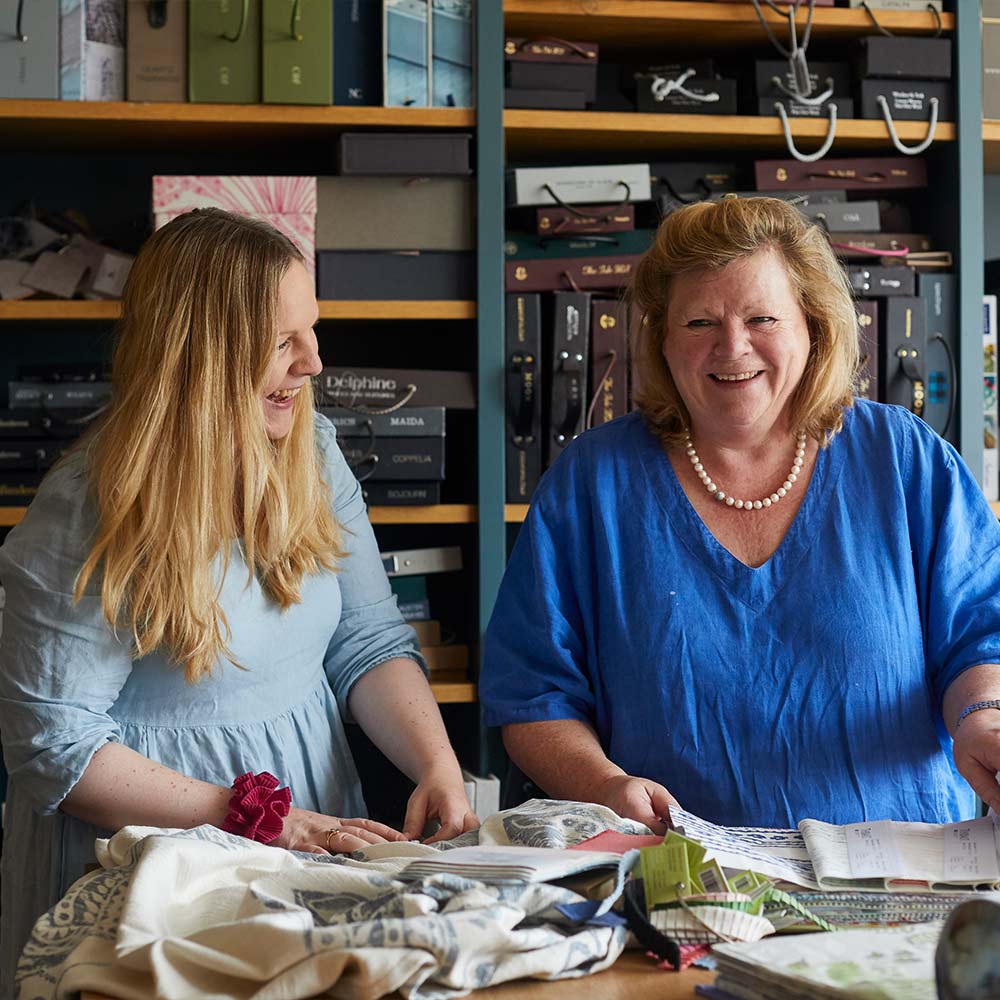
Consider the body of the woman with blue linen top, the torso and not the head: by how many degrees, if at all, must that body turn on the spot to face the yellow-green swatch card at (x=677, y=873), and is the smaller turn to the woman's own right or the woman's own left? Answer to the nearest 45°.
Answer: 0° — they already face it

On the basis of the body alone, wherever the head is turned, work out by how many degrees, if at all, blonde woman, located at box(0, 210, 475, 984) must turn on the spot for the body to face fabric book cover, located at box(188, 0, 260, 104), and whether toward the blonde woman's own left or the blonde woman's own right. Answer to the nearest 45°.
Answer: approximately 135° to the blonde woman's own left

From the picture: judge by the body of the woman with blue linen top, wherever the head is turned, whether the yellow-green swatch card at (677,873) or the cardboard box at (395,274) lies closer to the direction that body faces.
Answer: the yellow-green swatch card

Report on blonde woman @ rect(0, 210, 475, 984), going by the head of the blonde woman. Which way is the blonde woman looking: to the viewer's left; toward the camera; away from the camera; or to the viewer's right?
to the viewer's right
